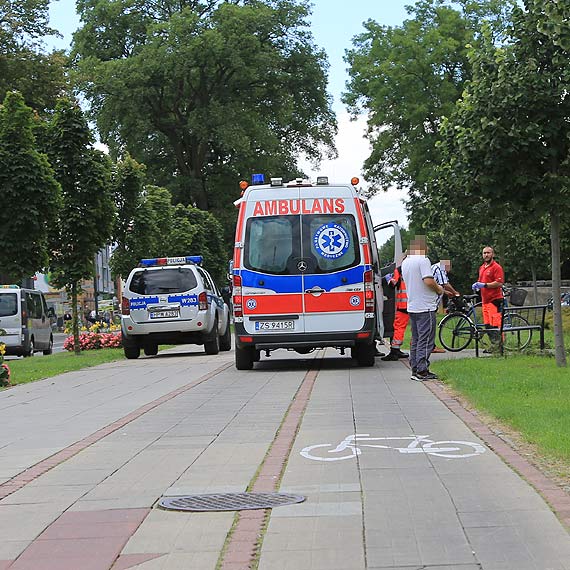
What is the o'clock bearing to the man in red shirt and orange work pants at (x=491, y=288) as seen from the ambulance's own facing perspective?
The man in red shirt and orange work pants is roughly at 2 o'clock from the ambulance.

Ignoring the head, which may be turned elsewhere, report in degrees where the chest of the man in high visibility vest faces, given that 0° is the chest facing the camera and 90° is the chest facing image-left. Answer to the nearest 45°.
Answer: approximately 90°

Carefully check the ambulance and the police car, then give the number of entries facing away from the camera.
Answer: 2

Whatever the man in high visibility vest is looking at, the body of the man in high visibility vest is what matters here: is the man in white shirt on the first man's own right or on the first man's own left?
on the first man's own left

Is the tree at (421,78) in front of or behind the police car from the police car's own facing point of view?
in front

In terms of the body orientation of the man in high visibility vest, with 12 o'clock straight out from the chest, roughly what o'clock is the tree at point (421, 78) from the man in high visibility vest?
The tree is roughly at 3 o'clock from the man in high visibility vest.

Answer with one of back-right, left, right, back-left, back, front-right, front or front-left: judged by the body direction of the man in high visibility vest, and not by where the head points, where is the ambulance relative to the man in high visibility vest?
front-left

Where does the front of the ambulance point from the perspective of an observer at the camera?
facing away from the viewer

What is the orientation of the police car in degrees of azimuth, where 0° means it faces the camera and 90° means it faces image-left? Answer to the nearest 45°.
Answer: approximately 180°
